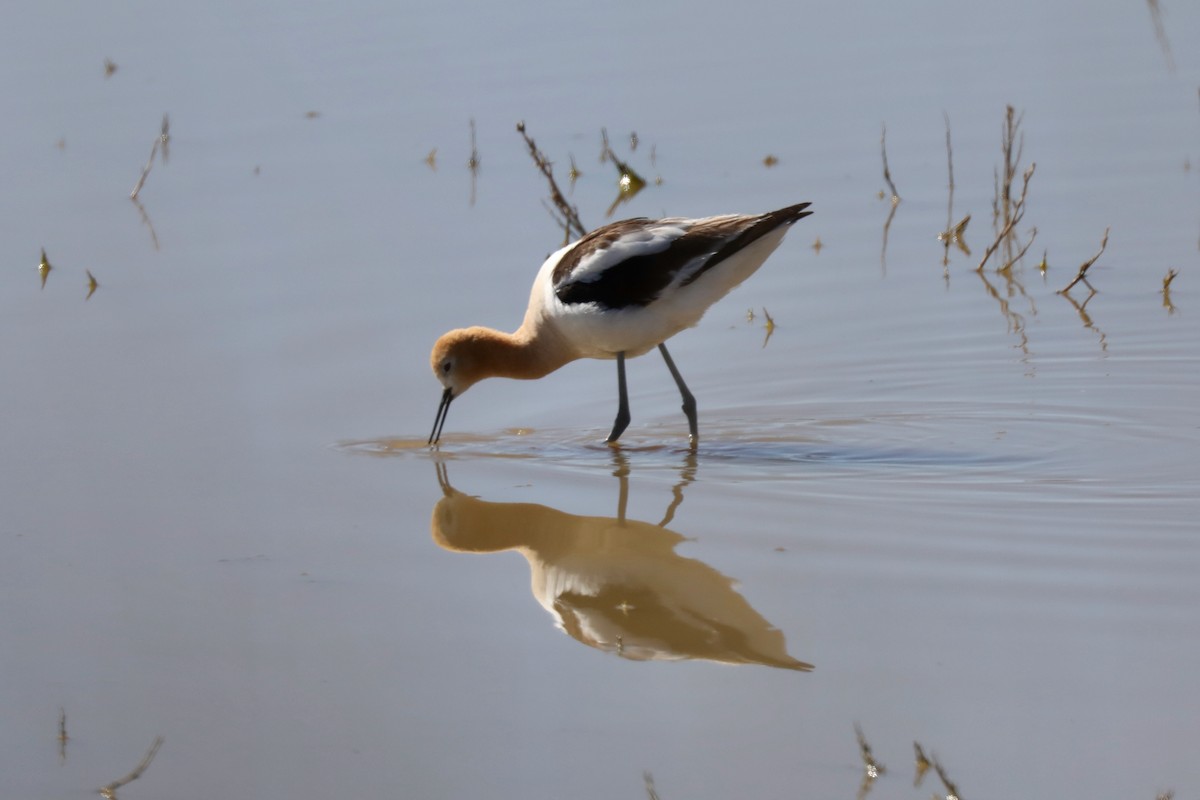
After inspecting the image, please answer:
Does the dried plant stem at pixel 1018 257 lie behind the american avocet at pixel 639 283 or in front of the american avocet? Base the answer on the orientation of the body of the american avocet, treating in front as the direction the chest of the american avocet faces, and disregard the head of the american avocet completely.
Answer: behind

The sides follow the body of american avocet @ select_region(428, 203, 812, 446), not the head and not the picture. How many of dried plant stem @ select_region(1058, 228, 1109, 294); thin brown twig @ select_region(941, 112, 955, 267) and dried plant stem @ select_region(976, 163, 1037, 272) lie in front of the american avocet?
0

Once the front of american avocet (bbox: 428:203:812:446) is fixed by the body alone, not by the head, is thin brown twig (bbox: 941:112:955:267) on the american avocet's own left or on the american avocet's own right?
on the american avocet's own right

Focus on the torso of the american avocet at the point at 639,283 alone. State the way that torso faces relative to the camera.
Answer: to the viewer's left

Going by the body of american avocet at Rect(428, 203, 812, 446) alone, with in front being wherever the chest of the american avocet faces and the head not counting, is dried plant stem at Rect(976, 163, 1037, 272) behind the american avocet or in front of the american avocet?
behind

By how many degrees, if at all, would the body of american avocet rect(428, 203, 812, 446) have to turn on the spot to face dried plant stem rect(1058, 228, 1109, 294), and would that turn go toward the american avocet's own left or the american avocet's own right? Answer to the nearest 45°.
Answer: approximately 135° to the american avocet's own right
